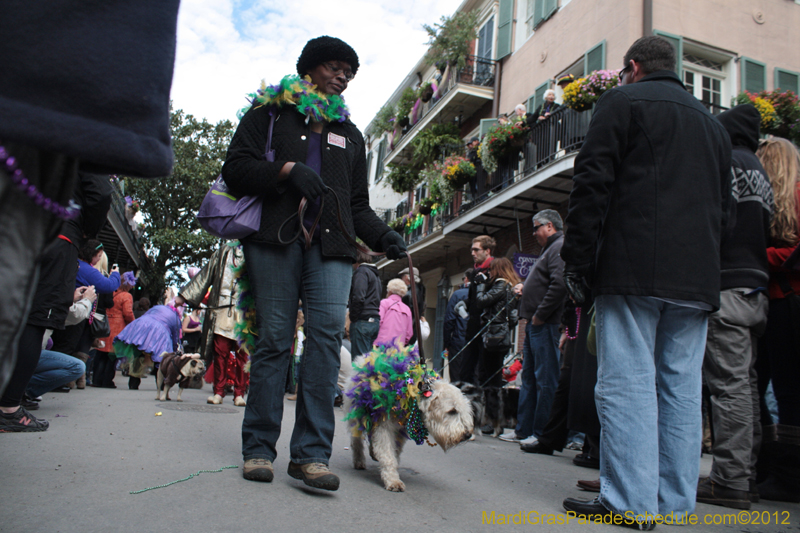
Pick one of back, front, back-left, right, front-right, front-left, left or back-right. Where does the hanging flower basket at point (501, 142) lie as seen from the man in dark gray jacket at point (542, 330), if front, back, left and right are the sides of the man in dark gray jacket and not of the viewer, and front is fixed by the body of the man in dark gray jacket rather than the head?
right

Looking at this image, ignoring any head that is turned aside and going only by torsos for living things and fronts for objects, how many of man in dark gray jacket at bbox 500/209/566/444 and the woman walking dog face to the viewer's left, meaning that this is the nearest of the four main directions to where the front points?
1

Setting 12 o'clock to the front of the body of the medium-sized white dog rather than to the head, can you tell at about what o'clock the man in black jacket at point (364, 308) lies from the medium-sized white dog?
The man in black jacket is roughly at 7 o'clock from the medium-sized white dog.

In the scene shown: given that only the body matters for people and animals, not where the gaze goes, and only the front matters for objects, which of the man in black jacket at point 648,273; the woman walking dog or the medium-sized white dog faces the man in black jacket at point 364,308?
the man in black jacket at point 648,273

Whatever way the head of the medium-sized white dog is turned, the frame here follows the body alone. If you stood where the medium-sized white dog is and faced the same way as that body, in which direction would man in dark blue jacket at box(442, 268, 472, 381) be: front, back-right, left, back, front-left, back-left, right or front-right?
back-left

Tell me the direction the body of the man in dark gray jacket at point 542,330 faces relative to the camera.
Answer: to the viewer's left

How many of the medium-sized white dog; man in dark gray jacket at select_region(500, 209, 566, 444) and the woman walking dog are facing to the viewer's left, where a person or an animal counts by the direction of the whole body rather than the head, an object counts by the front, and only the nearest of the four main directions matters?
1

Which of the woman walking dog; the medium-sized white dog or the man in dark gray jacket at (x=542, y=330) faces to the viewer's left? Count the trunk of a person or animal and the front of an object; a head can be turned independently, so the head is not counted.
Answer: the man in dark gray jacket

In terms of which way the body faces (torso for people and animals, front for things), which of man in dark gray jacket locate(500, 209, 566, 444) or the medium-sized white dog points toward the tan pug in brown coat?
the man in dark gray jacket

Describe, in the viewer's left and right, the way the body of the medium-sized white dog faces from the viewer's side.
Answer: facing the viewer and to the right of the viewer

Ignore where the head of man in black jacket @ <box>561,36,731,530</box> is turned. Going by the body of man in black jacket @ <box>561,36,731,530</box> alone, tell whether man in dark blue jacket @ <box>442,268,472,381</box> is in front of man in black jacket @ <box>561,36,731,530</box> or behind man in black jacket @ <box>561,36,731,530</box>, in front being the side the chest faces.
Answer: in front

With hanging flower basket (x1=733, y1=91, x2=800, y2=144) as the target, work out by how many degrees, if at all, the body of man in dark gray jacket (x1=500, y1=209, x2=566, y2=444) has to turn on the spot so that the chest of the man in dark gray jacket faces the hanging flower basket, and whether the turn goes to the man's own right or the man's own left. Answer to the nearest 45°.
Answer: approximately 135° to the man's own right

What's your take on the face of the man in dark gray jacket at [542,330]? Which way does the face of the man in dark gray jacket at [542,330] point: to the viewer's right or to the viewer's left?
to the viewer's left
